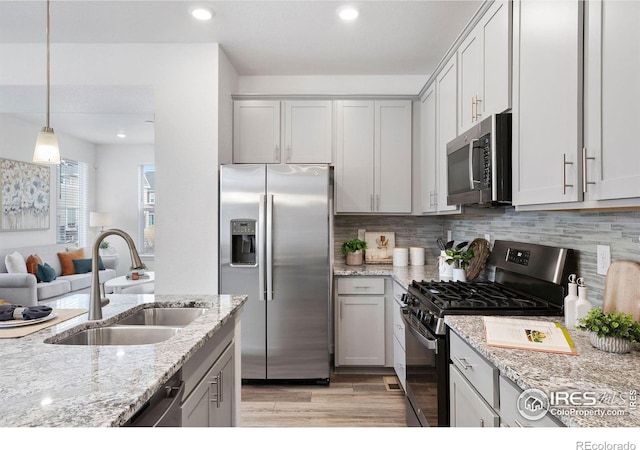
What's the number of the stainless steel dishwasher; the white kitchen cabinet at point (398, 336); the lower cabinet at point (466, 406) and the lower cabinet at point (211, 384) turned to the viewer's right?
2

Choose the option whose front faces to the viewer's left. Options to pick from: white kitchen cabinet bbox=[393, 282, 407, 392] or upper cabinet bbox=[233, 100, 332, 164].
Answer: the white kitchen cabinet

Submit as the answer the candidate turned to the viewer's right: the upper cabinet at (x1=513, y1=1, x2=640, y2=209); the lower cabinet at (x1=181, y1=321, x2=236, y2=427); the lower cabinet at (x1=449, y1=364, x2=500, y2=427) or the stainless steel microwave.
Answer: the lower cabinet at (x1=181, y1=321, x2=236, y2=427)

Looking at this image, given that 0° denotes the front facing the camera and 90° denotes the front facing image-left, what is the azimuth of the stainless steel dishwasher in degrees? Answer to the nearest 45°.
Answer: approximately 270°

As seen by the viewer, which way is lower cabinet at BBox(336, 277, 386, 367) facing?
toward the camera

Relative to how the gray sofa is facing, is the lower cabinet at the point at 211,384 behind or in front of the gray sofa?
in front

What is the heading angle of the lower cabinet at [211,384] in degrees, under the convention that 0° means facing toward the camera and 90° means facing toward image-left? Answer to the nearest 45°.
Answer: approximately 270°

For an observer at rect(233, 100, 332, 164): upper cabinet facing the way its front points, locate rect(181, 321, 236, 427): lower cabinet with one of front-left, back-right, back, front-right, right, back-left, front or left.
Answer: front

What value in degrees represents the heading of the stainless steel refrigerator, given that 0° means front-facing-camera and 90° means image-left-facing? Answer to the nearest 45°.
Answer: approximately 0°

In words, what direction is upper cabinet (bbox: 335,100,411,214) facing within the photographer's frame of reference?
facing the viewer

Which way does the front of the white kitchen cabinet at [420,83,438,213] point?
to the viewer's left

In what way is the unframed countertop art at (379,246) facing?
toward the camera

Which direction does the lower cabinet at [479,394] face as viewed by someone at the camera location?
facing the viewer and to the left of the viewer

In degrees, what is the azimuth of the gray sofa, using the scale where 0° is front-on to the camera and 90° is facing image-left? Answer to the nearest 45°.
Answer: approximately 315°

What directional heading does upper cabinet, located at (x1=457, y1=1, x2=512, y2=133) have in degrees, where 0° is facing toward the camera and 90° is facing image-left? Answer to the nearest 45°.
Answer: approximately 45°

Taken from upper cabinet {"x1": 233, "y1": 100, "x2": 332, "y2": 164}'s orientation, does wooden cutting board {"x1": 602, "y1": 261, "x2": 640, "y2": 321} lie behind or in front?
in front
